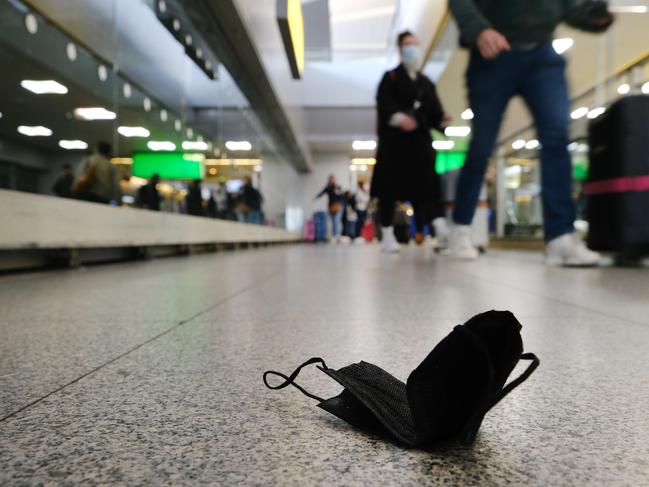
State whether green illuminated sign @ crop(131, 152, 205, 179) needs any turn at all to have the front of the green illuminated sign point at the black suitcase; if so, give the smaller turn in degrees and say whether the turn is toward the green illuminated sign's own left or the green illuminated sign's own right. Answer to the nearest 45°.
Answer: approximately 45° to the green illuminated sign's own left

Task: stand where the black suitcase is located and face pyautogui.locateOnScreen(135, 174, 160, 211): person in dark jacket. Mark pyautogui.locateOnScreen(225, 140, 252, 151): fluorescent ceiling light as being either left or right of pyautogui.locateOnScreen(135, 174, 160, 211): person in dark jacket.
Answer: right

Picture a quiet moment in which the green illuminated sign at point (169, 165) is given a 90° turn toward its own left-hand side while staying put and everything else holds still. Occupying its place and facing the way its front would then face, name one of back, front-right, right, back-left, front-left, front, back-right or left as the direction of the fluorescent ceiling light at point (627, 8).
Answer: front-right

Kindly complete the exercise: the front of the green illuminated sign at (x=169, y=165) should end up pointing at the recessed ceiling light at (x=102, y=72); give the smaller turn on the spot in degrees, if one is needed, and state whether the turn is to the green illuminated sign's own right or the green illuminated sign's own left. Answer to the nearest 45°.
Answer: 0° — it already faces it

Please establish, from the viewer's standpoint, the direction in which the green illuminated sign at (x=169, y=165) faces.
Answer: facing the viewer
